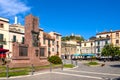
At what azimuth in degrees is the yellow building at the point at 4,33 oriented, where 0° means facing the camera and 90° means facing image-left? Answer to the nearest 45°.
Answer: approximately 315°
